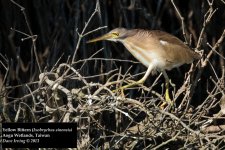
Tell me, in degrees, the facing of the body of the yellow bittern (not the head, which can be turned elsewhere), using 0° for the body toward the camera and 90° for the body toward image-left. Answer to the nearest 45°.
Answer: approximately 90°
